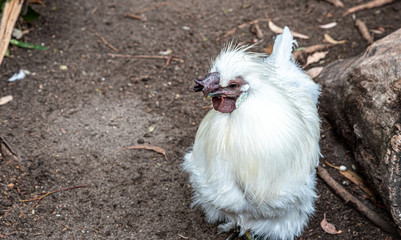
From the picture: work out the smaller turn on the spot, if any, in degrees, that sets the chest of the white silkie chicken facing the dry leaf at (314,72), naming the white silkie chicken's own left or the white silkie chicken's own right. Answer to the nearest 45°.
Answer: approximately 135° to the white silkie chicken's own right

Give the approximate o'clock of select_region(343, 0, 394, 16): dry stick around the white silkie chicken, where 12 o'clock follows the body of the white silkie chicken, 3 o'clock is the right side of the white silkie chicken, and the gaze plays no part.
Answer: The dry stick is roughly at 5 o'clock from the white silkie chicken.

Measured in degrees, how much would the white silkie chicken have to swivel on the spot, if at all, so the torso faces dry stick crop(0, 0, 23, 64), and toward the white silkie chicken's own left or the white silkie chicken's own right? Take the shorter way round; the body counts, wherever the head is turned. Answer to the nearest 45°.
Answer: approximately 90° to the white silkie chicken's own right

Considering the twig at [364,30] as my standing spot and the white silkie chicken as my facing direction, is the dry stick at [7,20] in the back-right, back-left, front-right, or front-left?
front-right

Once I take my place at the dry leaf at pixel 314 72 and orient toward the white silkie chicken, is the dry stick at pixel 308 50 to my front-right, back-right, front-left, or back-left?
back-right

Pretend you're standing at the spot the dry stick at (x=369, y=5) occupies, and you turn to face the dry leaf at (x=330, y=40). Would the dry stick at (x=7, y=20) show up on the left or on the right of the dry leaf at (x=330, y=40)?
right

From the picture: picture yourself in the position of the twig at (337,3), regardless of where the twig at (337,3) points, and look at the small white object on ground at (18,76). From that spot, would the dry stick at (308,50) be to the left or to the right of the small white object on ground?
left

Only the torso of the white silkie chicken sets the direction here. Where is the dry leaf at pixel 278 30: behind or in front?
behind

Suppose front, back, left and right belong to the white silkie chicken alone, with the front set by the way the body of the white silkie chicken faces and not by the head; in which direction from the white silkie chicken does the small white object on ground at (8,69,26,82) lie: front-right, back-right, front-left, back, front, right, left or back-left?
right

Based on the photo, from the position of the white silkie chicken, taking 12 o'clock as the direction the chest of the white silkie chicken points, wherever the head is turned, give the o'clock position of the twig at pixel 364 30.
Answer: The twig is roughly at 5 o'clock from the white silkie chicken.

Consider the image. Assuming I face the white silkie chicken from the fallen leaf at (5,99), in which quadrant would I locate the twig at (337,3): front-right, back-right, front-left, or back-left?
front-left

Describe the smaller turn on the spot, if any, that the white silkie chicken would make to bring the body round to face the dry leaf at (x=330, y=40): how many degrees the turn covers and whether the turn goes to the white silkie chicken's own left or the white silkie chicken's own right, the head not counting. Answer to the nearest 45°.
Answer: approximately 135° to the white silkie chicken's own right

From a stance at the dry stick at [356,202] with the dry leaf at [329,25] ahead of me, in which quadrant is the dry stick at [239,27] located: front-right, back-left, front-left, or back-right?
front-left

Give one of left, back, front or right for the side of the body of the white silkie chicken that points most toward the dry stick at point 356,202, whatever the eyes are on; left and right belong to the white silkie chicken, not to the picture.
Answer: back

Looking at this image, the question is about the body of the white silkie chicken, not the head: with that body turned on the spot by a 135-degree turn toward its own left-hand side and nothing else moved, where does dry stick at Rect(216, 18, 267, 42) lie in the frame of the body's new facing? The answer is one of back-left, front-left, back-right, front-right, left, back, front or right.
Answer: left

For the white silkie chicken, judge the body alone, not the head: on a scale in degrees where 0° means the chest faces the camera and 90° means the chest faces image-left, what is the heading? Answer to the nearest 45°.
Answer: approximately 45°
